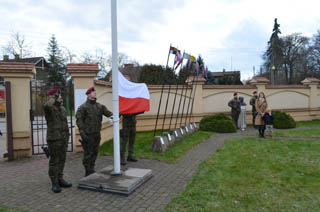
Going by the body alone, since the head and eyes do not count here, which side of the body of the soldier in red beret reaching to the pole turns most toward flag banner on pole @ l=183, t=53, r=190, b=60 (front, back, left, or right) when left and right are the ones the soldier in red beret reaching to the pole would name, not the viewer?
left

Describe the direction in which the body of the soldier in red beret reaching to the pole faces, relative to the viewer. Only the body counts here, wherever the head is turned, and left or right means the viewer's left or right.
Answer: facing the viewer and to the right of the viewer

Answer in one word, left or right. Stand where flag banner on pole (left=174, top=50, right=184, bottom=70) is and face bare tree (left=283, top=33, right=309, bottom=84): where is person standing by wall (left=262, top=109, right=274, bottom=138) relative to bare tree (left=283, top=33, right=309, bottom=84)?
right

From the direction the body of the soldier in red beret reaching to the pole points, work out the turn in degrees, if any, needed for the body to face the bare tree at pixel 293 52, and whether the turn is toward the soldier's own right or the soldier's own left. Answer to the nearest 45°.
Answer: approximately 90° to the soldier's own left

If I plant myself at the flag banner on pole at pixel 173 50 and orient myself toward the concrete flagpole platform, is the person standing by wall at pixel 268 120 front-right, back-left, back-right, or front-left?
back-left

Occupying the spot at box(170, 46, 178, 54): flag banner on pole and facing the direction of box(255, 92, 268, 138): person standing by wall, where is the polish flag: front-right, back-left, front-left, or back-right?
back-right
